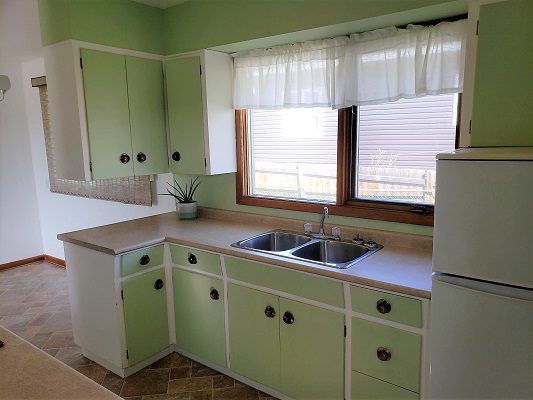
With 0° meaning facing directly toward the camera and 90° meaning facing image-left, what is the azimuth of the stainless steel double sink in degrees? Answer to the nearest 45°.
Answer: approximately 45°

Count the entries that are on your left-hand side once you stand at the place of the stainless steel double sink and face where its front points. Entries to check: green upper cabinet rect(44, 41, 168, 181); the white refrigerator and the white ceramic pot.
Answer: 1

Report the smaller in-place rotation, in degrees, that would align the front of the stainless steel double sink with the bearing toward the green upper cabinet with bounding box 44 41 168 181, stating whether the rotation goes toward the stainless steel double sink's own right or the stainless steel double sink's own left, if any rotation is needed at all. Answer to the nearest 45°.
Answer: approximately 45° to the stainless steel double sink's own right

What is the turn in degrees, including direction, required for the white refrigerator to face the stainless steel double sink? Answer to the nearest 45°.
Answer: approximately 135° to its right

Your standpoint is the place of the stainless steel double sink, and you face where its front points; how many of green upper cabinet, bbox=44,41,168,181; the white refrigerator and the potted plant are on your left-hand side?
1

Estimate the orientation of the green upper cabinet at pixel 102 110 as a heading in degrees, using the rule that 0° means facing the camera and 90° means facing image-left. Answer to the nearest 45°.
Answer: approximately 315°

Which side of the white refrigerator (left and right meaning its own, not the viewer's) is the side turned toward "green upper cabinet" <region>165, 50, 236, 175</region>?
right

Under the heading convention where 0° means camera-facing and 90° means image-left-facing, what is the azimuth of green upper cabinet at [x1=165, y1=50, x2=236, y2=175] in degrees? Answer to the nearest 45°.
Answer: approximately 45°
